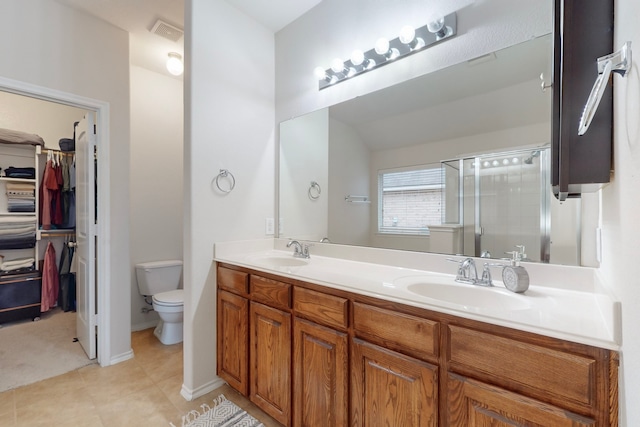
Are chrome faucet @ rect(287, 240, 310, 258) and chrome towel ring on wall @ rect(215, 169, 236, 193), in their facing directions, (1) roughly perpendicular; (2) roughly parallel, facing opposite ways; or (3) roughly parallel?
roughly perpendicular

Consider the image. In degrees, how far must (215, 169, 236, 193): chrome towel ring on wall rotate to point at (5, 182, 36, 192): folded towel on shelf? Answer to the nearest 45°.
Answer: approximately 180°

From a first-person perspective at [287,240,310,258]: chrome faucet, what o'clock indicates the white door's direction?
The white door is roughly at 2 o'clock from the chrome faucet.

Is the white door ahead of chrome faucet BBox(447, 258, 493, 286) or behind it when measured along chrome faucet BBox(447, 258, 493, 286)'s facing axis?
ahead

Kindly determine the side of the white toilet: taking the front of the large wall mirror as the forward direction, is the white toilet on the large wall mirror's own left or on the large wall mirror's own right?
on the large wall mirror's own right

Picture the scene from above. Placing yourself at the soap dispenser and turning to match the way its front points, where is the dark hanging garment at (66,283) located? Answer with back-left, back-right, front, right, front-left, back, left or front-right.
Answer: front-right

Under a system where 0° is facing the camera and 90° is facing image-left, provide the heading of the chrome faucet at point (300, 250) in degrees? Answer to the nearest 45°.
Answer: approximately 45°

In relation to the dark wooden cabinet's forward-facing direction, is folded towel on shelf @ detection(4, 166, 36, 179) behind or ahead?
ahead

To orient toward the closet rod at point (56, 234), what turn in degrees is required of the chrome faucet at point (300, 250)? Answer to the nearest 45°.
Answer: approximately 90° to its right

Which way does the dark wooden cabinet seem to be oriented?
to the viewer's left

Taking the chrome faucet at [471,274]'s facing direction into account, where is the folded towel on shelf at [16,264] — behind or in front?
in front

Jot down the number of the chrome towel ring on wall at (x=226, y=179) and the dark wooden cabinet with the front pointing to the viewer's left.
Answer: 1
